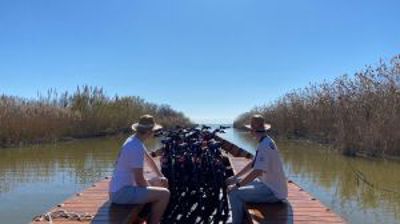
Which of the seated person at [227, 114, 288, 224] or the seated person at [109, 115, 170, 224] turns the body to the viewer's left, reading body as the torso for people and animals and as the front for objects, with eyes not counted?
the seated person at [227, 114, 288, 224]

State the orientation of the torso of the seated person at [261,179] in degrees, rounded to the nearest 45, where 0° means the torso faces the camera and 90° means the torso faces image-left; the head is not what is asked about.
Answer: approximately 90°

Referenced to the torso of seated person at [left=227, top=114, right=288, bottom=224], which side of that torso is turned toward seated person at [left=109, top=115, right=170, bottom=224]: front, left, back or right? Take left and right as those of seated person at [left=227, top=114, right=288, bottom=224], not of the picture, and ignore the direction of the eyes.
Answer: front

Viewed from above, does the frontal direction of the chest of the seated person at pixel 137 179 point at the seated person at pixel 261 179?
yes

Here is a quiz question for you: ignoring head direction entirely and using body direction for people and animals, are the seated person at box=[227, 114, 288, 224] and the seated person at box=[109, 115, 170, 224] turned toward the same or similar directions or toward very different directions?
very different directions

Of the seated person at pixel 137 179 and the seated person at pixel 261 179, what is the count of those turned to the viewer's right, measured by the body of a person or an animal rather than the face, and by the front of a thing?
1

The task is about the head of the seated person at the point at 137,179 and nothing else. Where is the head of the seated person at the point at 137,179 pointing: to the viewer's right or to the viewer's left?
to the viewer's right

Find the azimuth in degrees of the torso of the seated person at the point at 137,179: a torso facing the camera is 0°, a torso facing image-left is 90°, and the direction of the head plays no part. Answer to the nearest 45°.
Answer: approximately 270°
